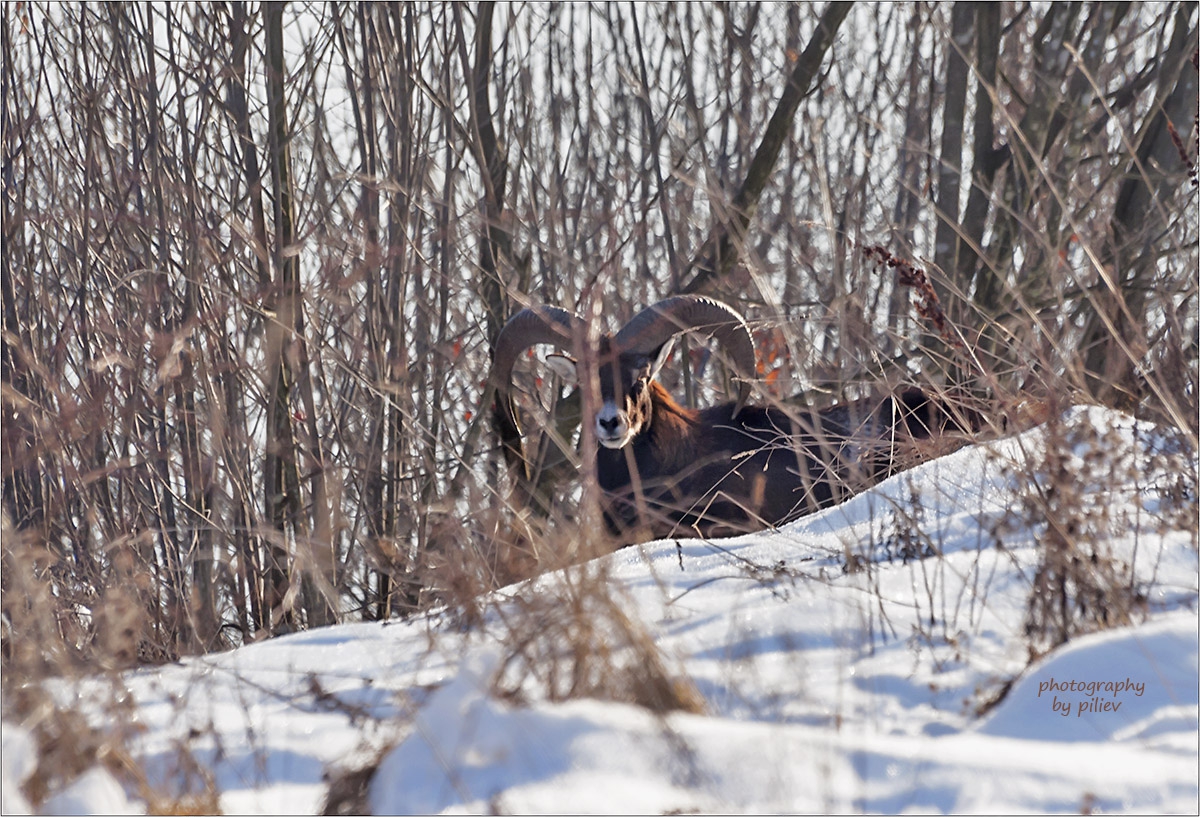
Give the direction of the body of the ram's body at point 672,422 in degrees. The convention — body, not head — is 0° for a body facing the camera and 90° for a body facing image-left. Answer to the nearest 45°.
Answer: approximately 90°
